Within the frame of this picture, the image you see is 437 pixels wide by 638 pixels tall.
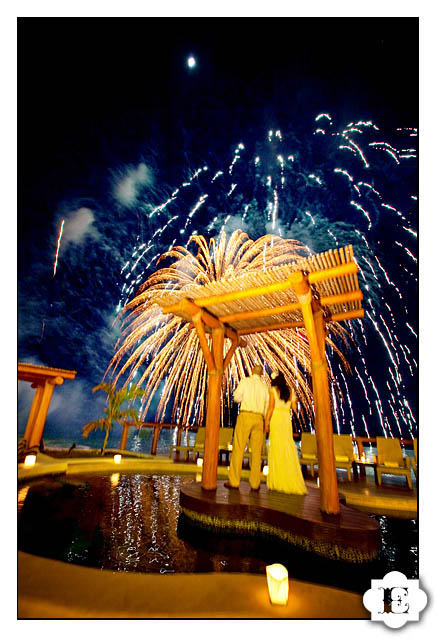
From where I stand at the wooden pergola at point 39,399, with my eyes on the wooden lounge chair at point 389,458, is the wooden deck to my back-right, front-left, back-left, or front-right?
front-right

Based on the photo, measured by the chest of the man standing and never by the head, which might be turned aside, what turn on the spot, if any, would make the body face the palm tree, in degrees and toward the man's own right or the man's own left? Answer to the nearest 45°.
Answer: approximately 45° to the man's own left

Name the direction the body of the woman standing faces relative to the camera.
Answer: away from the camera

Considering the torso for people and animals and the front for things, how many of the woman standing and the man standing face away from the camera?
2

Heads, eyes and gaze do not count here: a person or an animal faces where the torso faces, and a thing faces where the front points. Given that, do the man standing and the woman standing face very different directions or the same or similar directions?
same or similar directions

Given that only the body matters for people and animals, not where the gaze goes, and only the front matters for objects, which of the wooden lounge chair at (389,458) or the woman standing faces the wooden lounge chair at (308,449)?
the woman standing

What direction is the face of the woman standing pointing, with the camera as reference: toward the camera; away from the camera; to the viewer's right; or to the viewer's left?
away from the camera

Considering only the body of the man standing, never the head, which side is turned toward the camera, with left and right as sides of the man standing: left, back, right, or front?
back
